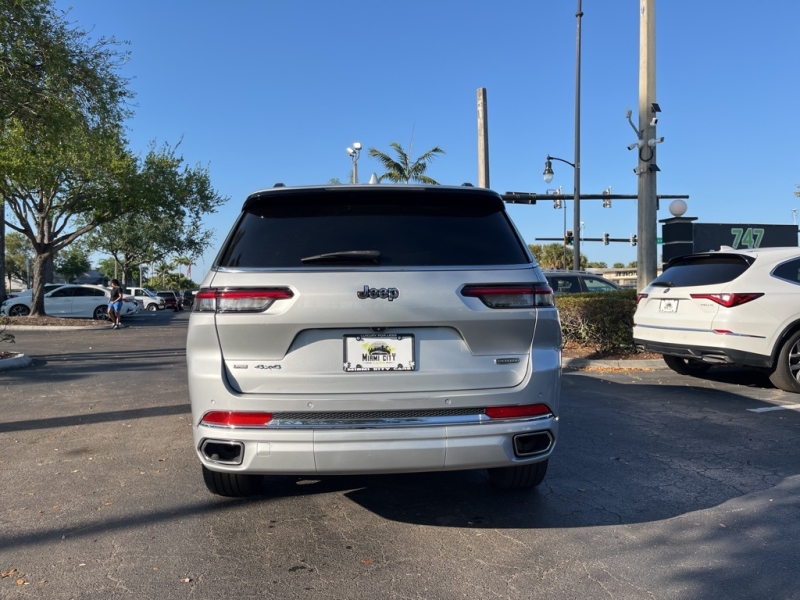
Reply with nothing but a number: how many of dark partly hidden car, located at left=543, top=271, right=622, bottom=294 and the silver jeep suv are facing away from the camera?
1

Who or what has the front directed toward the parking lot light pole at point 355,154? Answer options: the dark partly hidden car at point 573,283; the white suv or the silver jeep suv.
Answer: the silver jeep suv

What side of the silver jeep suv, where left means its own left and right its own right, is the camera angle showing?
back

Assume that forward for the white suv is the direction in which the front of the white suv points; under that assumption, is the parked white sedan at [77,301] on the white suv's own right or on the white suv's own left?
on the white suv's own left

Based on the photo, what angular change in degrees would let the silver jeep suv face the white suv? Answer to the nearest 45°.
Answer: approximately 45° to its right

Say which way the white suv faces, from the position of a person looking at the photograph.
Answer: facing away from the viewer and to the right of the viewer

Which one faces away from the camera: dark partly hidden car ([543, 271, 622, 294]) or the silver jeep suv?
the silver jeep suv

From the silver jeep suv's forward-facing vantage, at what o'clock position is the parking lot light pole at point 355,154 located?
The parking lot light pole is roughly at 12 o'clock from the silver jeep suv.

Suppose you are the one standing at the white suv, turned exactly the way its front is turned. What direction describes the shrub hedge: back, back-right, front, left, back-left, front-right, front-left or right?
left

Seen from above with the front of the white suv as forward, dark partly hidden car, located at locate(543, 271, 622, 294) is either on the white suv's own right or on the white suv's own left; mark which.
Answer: on the white suv's own left
